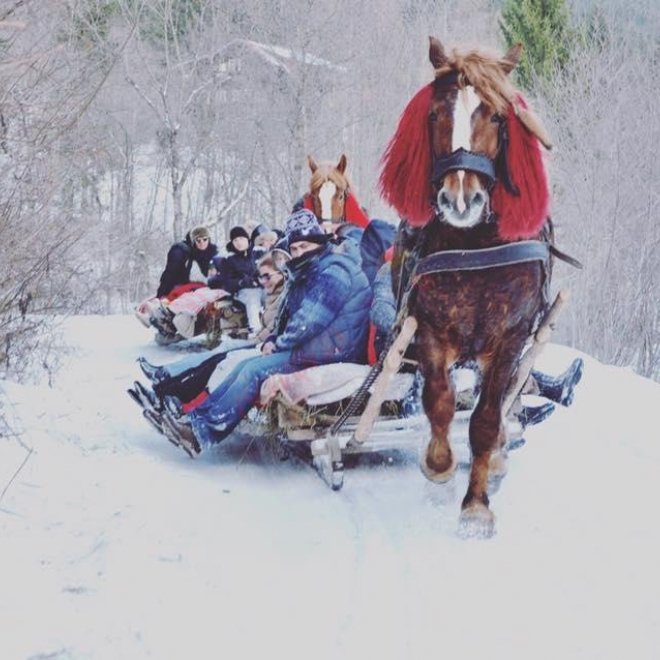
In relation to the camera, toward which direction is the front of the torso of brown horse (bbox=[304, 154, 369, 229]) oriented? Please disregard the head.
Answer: toward the camera

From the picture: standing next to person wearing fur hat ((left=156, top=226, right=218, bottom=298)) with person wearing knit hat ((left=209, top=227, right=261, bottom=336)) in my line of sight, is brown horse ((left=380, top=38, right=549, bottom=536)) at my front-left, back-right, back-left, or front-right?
front-right

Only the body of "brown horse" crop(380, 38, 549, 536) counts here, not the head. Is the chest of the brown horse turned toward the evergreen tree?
no

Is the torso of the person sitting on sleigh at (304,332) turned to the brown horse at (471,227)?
no

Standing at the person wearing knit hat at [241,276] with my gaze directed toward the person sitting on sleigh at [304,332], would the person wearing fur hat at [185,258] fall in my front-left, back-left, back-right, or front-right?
back-right

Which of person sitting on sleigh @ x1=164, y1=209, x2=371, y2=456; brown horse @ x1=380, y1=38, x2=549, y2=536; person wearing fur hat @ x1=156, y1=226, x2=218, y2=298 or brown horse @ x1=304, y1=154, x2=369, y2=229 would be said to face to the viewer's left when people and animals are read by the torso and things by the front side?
the person sitting on sleigh

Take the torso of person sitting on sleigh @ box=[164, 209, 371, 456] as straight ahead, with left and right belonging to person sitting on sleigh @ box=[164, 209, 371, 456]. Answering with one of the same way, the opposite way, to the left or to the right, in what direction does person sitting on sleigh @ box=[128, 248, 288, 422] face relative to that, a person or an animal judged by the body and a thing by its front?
the same way

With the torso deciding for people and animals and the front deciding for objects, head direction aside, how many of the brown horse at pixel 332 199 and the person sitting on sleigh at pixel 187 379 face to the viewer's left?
1

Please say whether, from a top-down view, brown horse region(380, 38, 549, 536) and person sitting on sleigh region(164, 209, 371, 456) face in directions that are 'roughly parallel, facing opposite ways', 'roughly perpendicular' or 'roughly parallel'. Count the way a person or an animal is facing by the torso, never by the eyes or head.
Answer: roughly perpendicular

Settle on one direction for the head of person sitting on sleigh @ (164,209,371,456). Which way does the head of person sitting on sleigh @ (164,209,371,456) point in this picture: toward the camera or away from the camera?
toward the camera

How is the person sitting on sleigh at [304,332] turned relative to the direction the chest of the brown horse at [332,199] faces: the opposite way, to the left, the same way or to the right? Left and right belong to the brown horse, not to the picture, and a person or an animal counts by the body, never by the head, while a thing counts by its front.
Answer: to the right

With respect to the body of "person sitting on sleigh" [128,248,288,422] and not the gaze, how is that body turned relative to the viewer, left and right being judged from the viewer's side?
facing to the left of the viewer

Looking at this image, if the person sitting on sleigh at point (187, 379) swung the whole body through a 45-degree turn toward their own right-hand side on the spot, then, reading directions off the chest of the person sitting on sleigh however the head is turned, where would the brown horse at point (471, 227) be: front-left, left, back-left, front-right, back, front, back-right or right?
back

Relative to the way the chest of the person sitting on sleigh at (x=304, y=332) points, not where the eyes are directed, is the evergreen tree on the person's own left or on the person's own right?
on the person's own right

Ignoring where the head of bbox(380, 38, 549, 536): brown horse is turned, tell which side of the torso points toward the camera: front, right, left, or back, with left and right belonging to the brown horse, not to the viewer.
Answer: front

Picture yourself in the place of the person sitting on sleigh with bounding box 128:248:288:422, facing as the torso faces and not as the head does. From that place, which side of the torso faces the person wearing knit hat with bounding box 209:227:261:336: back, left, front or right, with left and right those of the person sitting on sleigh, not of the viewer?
right

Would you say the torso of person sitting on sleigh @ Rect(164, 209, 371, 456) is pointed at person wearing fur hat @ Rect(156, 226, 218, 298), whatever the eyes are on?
no

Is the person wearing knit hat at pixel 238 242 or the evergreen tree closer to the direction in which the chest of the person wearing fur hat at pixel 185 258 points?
the person wearing knit hat
